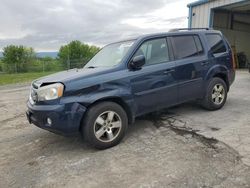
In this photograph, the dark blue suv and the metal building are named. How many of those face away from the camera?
0

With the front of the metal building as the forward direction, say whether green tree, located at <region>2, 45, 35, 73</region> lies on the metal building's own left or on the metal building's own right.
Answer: on the metal building's own right

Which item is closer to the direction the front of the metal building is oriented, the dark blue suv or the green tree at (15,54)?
the dark blue suv

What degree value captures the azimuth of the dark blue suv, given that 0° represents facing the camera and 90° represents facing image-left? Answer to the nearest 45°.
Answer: approximately 45°

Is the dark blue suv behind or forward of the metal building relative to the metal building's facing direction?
forward

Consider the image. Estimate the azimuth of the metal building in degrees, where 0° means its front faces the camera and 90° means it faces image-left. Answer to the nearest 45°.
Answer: approximately 45°

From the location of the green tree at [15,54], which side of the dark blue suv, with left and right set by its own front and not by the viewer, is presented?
right
